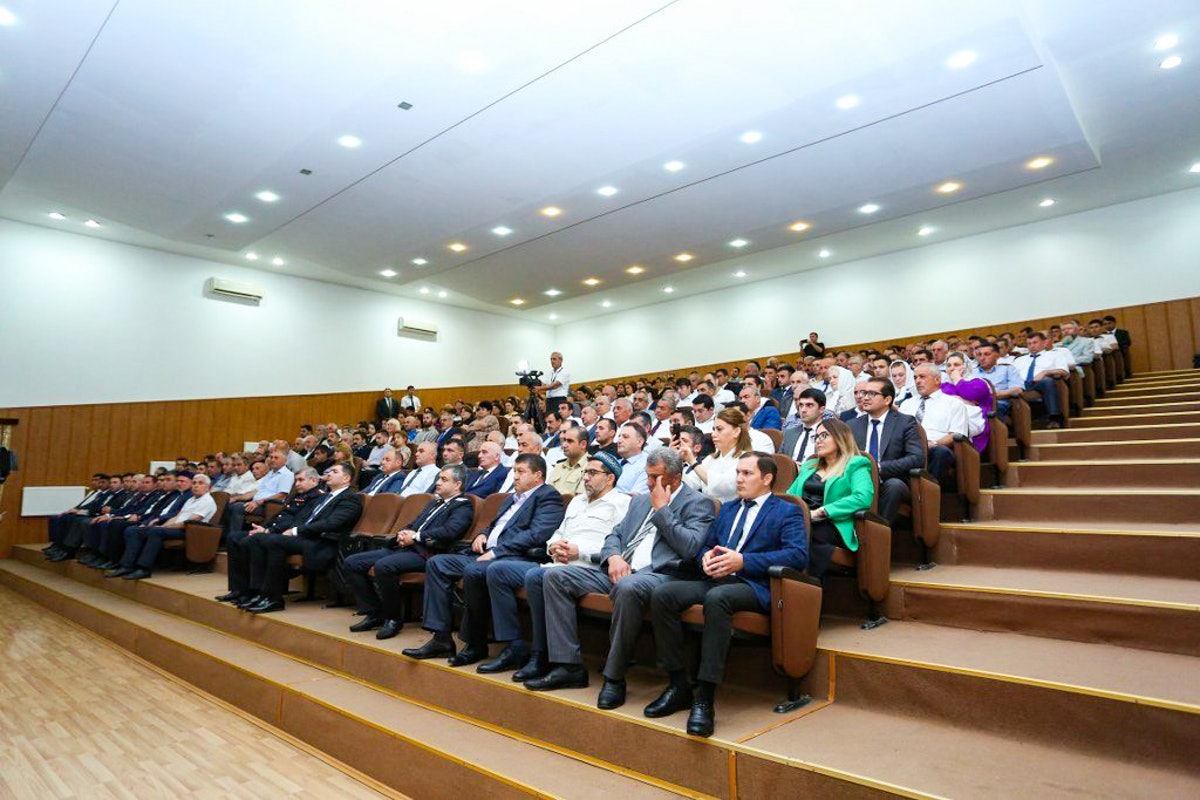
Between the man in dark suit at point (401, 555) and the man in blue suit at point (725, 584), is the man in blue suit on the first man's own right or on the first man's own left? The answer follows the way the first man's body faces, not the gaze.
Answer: on the first man's own left

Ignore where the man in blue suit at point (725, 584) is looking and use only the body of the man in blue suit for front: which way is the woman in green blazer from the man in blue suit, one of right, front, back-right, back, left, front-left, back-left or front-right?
back

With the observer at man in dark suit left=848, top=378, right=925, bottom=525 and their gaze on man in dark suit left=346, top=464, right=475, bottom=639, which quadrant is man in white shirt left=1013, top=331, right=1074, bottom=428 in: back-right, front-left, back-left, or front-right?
back-right

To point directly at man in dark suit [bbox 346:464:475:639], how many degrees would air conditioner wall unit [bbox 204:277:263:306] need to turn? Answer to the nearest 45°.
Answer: approximately 45° to its right

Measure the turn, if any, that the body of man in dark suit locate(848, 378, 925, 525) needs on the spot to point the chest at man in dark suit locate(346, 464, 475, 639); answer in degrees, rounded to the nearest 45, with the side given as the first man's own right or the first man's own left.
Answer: approximately 45° to the first man's own right

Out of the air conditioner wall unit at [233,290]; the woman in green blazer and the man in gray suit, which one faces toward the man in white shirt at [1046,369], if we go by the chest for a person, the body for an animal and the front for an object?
the air conditioner wall unit

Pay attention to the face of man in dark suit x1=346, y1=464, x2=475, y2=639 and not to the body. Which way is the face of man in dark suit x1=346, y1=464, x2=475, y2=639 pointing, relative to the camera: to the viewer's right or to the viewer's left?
to the viewer's left

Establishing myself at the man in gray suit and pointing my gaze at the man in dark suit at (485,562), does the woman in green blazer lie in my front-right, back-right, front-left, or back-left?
back-right

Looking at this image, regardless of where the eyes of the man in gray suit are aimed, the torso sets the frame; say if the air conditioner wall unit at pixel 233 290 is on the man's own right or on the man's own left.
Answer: on the man's own right

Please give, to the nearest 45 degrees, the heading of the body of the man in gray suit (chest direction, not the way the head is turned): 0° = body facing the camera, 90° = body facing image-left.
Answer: approximately 45°

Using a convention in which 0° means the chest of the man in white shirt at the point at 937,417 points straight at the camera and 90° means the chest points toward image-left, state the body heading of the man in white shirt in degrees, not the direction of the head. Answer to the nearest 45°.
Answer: approximately 45°

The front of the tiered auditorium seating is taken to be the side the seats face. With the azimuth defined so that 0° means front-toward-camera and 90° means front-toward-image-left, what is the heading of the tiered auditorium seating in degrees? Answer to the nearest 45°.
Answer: approximately 45°
